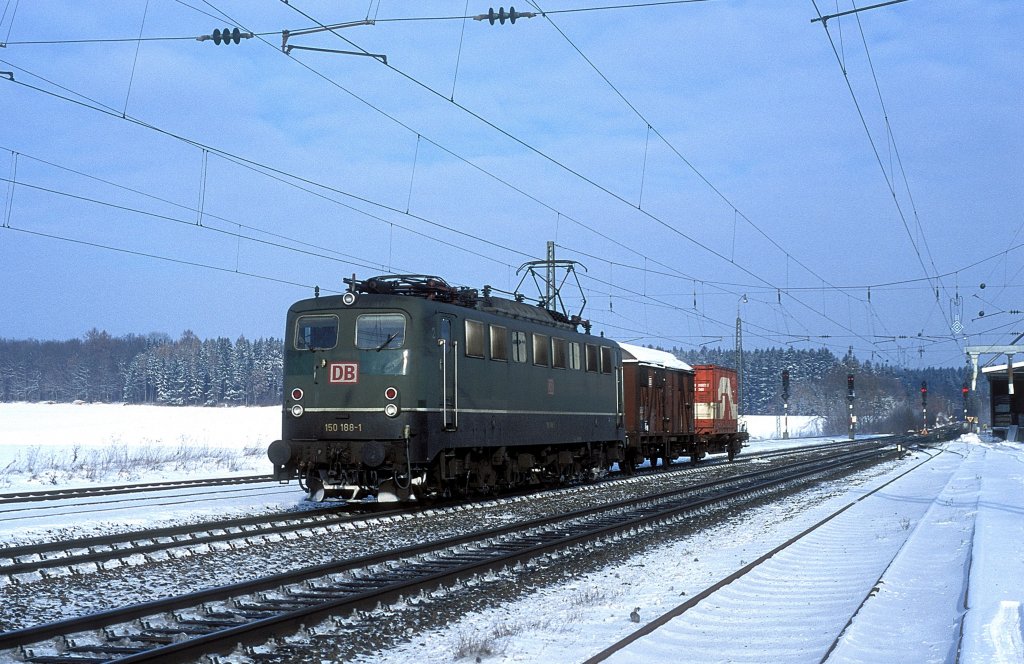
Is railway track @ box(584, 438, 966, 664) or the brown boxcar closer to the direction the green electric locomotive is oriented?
the railway track

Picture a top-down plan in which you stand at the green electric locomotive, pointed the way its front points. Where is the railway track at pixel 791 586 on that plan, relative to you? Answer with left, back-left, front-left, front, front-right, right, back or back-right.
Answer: left

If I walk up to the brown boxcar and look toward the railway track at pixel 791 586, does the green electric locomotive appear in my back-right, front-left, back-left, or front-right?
front-right

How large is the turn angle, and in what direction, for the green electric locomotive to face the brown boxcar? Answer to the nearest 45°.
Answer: approximately 180°

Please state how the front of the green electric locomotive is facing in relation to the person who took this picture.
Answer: facing the viewer and to the left of the viewer

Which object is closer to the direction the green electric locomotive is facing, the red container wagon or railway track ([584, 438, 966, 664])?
the railway track

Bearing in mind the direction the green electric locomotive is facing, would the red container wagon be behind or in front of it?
behind

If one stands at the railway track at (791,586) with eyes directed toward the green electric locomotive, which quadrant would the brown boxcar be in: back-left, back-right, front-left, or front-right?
front-right

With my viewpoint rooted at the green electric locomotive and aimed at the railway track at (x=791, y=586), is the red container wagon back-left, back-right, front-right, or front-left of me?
back-left

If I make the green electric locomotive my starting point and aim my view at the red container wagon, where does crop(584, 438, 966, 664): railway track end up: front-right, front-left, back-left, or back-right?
back-right
